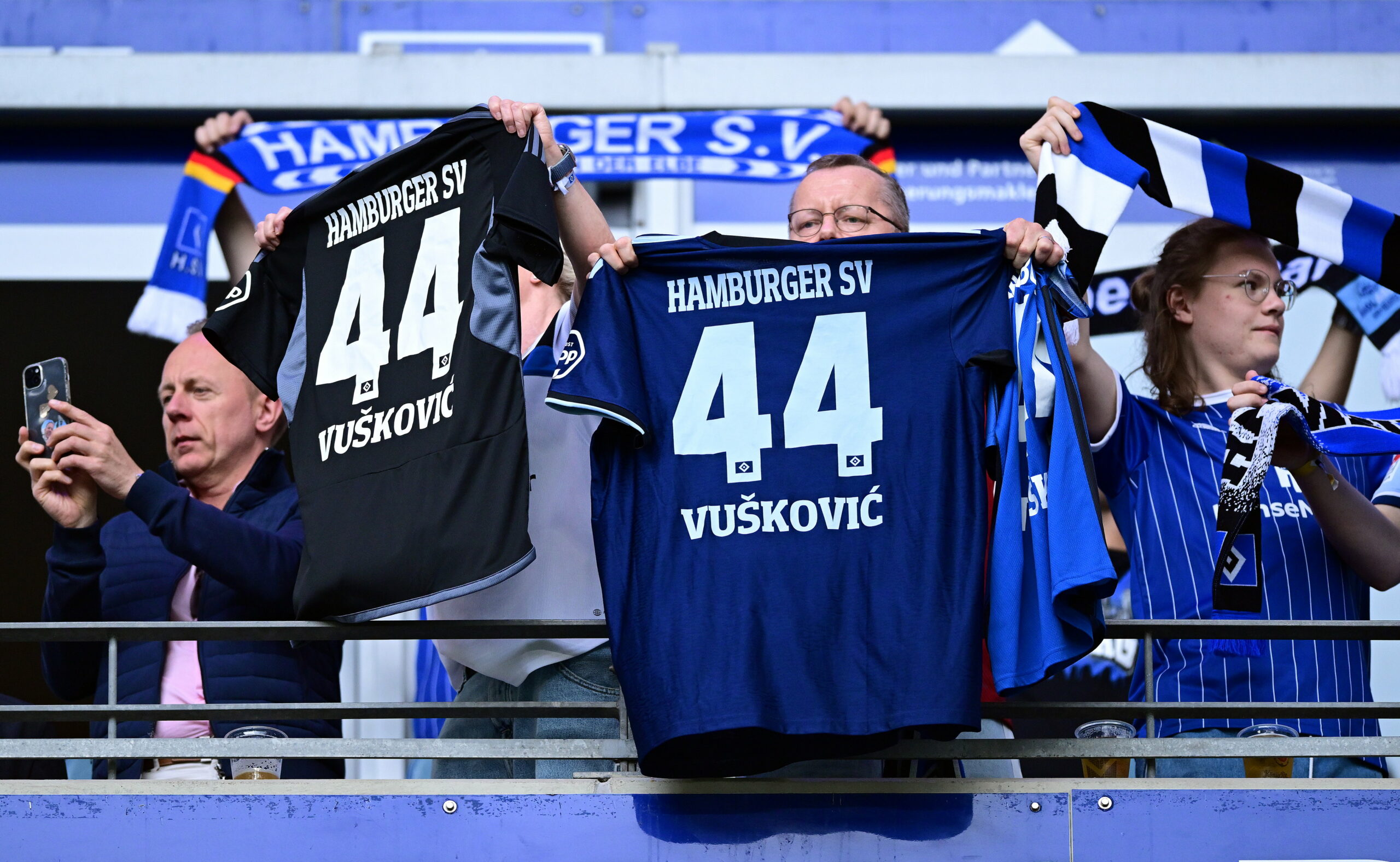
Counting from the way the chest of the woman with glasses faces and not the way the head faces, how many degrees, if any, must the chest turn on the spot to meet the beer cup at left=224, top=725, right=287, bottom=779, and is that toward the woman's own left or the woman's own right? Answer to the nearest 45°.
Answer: approximately 135° to the woman's own right

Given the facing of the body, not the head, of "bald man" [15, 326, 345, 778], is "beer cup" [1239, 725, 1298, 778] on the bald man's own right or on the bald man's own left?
on the bald man's own left

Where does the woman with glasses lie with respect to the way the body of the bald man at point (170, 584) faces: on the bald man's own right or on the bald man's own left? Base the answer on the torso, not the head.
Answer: on the bald man's own left

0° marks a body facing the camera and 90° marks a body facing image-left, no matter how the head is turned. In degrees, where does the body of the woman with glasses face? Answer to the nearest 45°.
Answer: approximately 315°

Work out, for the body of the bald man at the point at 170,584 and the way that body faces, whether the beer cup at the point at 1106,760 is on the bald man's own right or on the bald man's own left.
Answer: on the bald man's own left

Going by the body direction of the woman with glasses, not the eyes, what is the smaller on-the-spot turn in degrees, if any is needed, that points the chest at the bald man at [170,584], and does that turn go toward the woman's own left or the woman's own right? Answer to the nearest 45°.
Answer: approximately 135° to the woman's own right

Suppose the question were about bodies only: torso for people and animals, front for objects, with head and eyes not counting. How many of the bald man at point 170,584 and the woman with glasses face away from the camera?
0
